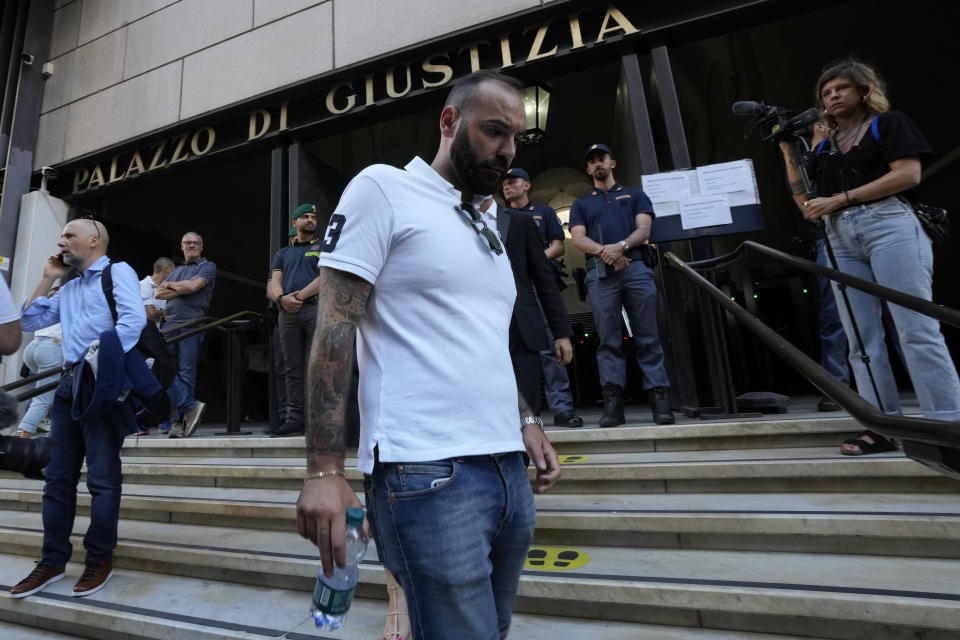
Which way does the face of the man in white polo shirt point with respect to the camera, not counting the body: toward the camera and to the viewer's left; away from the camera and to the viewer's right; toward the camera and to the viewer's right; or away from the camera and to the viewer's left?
toward the camera and to the viewer's right

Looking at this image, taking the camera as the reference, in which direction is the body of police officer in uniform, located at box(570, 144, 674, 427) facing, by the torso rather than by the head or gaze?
toward the camera

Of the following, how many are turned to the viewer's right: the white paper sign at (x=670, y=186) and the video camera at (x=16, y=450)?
1

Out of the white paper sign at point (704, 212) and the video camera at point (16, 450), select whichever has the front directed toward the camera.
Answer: the white paper sign

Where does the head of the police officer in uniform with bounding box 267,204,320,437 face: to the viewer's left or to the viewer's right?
to the viewer's right

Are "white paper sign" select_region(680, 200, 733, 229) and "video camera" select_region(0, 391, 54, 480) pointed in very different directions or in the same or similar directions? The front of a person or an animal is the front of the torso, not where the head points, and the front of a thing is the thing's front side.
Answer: very different directions

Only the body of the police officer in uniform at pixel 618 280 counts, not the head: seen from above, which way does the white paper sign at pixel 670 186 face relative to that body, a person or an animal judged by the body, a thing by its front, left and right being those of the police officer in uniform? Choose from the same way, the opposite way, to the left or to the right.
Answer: the same way

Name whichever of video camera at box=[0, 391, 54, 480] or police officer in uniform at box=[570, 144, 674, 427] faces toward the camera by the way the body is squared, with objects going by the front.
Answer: the police officer in uniform

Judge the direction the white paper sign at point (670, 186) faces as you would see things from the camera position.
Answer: facing the viewer

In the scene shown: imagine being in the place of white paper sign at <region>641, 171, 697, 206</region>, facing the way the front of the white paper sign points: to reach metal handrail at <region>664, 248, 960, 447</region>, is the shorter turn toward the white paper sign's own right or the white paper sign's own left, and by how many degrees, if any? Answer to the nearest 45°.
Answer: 0° — it already faces it

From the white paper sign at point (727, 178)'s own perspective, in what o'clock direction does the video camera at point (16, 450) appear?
The video camera is roughly at 1 o'clock from the white paper sign.

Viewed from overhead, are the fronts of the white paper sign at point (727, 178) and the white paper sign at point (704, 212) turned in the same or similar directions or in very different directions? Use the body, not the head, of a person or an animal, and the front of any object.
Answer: same or similar directions

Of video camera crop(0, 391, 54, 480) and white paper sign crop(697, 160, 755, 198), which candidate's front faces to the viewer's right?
the video camera

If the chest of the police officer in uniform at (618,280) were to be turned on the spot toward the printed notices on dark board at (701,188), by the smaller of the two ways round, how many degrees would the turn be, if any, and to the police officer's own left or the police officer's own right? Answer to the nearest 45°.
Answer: approximately 90° to the police officer's own left

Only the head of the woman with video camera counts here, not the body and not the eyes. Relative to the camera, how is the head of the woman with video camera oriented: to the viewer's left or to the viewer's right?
to the viewer's left

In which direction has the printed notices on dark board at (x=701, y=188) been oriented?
toward the camera

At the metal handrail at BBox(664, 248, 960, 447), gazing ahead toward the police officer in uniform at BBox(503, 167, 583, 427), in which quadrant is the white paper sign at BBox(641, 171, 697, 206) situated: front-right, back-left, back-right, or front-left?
front-right

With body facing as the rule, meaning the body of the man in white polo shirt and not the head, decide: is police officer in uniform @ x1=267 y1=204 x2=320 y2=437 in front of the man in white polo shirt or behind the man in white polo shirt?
behind

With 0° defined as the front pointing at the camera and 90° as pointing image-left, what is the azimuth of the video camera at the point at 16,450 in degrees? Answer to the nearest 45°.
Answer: approximately 270°

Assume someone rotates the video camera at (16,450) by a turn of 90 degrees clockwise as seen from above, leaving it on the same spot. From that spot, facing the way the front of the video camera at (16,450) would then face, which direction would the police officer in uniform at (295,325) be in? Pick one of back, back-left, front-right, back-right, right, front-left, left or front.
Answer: back-left
